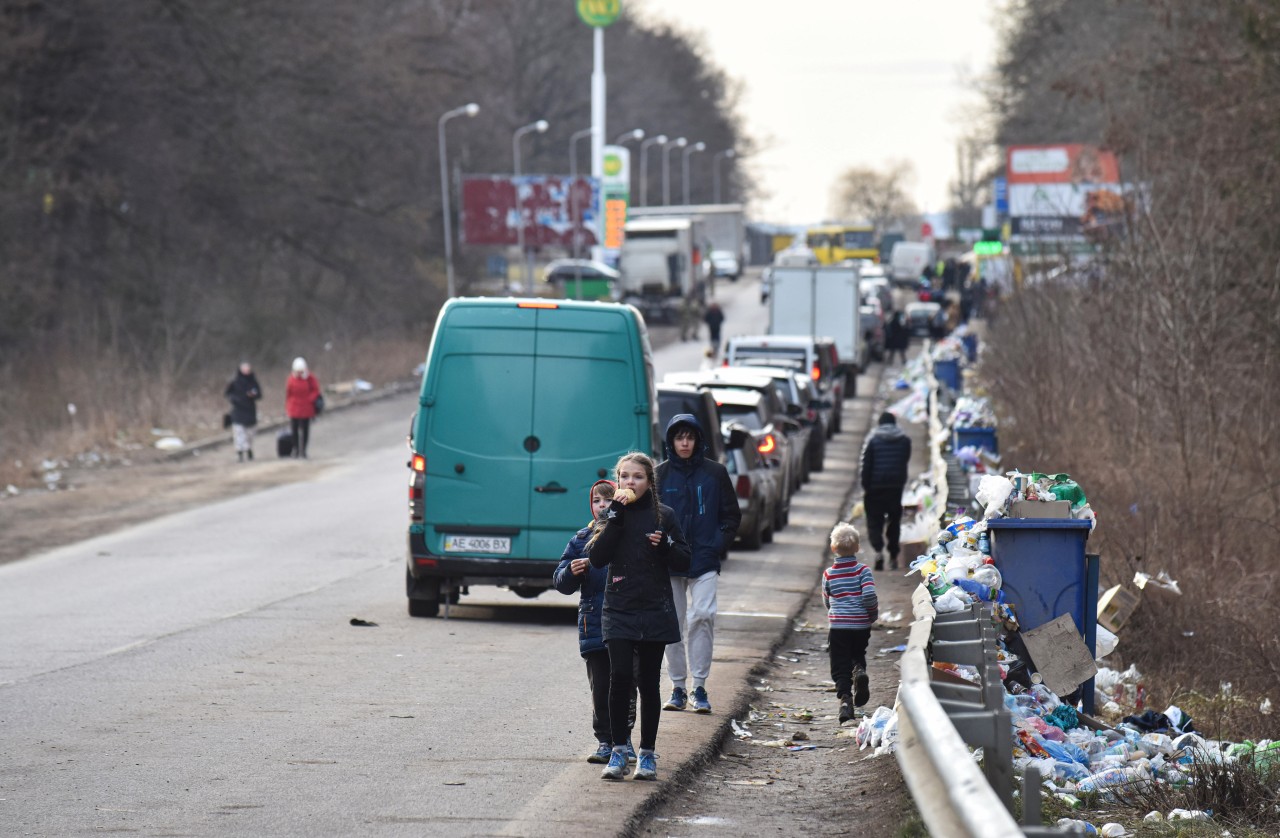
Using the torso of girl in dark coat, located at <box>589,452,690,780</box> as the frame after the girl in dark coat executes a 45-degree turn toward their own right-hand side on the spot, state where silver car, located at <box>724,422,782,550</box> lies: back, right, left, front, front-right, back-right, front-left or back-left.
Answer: back-right

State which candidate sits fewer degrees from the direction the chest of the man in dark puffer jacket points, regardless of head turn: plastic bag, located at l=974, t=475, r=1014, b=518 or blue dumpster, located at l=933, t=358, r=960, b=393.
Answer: the blue dumpster

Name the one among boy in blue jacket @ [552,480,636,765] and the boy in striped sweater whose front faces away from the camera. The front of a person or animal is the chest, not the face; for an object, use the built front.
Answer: the boy in striped sweater

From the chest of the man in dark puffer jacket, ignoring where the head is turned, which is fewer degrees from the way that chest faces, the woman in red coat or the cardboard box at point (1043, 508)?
the woman in red coat

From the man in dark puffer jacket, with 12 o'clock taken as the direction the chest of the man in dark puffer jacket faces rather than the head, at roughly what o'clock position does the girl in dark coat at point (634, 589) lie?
The girl in dark coat is roughly at 6 o'clock from the man in dark puffer jacket.

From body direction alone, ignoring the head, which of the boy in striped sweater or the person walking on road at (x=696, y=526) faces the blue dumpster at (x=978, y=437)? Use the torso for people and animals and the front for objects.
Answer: the boy in striped sweater

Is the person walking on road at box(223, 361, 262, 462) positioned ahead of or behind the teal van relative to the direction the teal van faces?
ahead

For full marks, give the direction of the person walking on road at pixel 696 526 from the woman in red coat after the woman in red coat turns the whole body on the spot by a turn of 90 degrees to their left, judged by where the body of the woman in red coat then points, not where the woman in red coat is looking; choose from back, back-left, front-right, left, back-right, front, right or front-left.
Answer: right

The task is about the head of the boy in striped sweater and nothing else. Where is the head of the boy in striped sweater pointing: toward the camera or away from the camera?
away from the camera

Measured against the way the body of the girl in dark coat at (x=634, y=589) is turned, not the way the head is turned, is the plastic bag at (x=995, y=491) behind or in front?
behind

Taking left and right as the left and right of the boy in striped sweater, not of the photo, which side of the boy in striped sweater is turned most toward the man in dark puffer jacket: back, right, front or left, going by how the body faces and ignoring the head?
front
